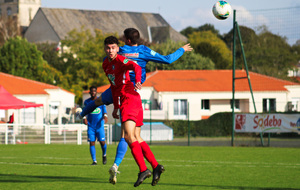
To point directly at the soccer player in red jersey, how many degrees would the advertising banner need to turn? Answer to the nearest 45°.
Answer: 0° — it already faces them

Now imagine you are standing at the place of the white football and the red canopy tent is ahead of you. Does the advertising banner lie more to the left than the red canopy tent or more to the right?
right

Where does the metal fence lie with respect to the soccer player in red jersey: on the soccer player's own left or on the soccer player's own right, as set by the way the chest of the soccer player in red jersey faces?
on the soccer player's own right

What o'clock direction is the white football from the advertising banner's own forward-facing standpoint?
The white football is roughly at 12 o'clock from the advertising banner.

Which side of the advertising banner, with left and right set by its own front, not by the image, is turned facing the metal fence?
right

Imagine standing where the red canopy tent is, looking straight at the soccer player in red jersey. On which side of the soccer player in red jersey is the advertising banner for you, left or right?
left

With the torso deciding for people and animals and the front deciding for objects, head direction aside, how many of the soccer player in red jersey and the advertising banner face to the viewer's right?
0

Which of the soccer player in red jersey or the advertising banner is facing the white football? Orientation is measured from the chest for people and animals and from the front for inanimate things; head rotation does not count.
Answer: the advertising banner

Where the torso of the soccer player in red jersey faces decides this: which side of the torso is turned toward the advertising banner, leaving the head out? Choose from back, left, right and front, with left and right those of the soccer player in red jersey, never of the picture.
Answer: back

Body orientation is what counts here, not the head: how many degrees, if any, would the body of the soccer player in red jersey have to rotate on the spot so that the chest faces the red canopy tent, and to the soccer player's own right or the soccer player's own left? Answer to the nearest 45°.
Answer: approximately 135° to the soccer player's own right

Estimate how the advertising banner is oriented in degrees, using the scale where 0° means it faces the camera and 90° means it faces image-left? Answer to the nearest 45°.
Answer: approximately 0°
